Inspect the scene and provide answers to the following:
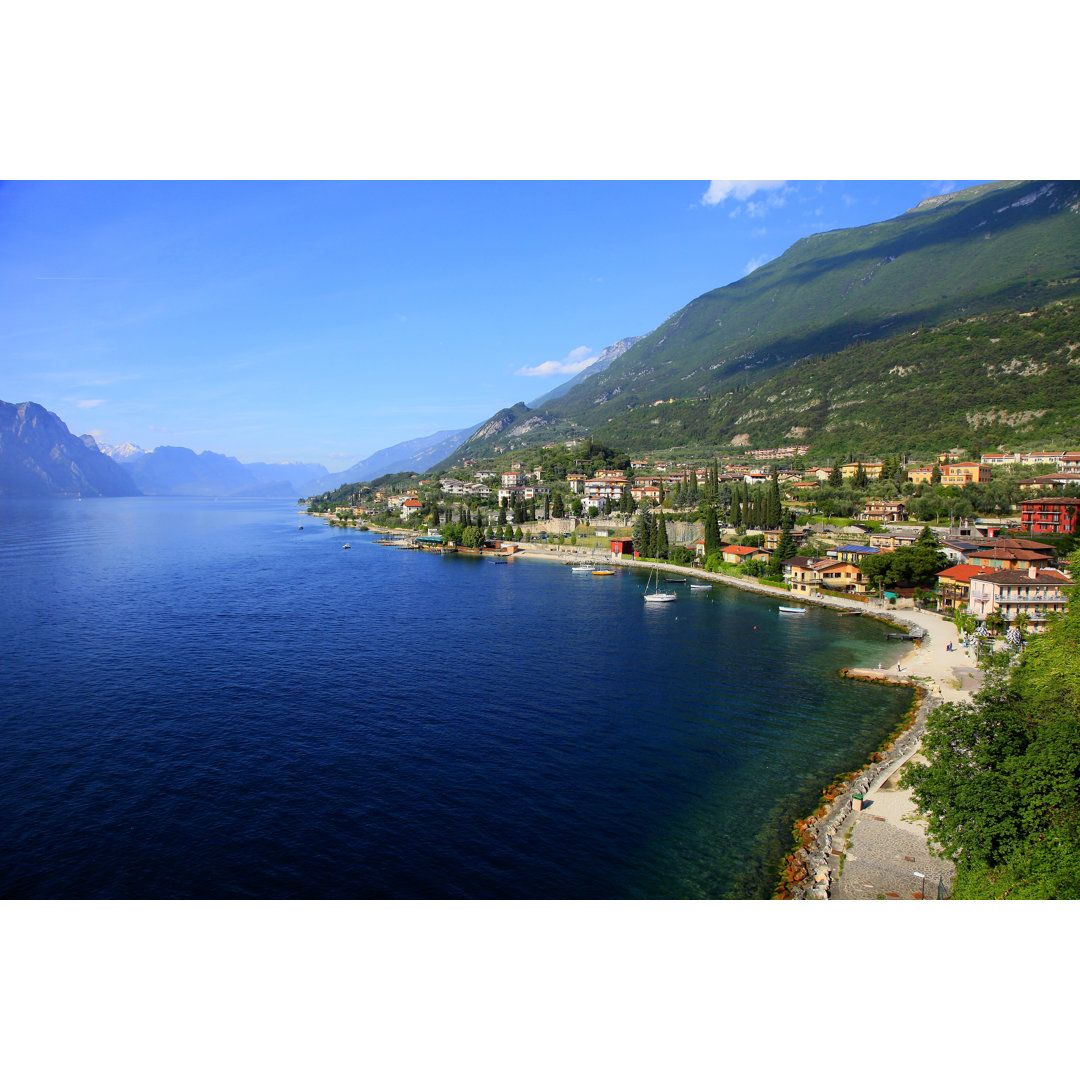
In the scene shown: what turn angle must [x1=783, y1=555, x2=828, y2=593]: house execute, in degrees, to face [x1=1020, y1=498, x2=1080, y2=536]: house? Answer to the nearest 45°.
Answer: approximately 135° to its left

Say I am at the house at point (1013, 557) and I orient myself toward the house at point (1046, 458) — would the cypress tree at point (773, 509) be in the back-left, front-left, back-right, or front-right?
front-left

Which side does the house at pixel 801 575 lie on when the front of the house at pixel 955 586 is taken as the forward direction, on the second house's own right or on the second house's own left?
on the second house's own right

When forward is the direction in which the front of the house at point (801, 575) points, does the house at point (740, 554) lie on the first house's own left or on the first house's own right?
on the first house's own right

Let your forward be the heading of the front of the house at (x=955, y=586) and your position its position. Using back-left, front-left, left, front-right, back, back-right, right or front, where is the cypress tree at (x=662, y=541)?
right

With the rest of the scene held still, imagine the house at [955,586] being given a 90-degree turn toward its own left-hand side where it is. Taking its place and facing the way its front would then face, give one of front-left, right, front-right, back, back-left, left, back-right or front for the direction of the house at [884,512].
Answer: back-left

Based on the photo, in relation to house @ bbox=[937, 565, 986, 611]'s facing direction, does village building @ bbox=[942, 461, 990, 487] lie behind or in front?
behind

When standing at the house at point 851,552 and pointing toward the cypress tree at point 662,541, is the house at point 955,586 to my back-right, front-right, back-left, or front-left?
back-left

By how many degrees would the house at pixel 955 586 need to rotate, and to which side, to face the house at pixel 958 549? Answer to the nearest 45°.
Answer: approximately 135° to its right

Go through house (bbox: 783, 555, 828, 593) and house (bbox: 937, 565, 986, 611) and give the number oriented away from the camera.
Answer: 0

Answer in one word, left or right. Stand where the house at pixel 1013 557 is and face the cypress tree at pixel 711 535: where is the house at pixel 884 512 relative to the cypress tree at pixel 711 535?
right

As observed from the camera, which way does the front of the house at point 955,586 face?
facing the viewer and to the left of the viewer

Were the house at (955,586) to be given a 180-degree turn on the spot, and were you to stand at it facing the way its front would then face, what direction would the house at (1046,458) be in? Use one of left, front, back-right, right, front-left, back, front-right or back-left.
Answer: front-left

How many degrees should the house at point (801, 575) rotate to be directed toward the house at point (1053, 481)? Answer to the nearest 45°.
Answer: approximately 180°

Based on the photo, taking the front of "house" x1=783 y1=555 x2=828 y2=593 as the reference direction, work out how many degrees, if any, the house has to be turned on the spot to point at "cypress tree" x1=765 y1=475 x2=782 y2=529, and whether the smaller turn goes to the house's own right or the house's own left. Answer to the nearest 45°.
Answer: approximately 135° to the house's own right
